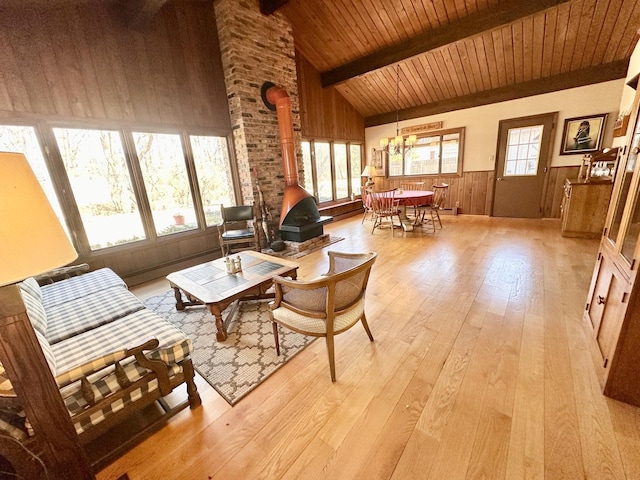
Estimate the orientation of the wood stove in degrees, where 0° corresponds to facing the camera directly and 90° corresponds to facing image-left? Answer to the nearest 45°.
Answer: approximately 315°

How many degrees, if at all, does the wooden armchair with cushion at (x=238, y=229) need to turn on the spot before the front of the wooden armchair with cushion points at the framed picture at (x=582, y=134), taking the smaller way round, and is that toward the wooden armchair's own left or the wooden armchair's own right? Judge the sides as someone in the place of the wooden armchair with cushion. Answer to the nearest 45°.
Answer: approximately 90° to the wooden armchair's own left

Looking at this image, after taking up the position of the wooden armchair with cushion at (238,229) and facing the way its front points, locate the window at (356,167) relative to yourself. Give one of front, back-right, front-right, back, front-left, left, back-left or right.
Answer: back-left

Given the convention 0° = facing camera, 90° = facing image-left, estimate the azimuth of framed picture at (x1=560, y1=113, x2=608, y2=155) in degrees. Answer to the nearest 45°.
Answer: approximately 0°

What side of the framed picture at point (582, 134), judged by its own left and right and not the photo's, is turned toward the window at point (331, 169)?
right

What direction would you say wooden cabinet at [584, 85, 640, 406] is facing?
to the viewer's left

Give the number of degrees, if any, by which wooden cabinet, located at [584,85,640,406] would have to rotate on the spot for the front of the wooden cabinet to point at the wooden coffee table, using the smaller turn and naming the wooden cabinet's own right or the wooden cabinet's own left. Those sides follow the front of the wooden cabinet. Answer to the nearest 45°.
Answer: approximately 45° to the wooden cabinet's own left

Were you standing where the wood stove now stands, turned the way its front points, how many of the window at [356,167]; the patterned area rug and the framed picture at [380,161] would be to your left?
2

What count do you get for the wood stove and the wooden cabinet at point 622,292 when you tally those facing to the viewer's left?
1

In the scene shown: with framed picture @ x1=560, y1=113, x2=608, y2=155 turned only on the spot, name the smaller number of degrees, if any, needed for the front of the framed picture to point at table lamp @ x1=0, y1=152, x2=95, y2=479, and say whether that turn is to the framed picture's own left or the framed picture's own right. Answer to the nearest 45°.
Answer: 0° — it already faces it

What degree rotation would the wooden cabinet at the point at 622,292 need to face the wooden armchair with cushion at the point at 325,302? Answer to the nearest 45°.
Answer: approximately 45° to its left
